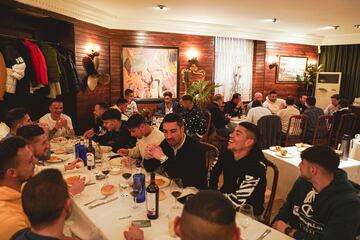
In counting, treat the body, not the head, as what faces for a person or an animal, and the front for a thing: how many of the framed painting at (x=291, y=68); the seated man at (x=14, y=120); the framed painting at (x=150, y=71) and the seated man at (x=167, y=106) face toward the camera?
3

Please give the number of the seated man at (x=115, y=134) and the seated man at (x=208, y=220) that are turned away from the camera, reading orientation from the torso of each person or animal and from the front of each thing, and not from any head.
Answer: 1

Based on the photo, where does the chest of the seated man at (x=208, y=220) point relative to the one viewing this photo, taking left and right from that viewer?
facing away from the viewer

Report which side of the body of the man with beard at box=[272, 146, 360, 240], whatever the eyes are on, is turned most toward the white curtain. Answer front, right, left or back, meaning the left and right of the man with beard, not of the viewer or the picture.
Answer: right

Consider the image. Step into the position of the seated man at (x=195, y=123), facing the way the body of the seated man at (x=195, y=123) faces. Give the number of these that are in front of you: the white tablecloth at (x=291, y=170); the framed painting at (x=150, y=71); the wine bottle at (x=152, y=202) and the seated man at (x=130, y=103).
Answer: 2

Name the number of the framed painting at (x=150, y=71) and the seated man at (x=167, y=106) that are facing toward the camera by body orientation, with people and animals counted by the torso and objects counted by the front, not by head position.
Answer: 2

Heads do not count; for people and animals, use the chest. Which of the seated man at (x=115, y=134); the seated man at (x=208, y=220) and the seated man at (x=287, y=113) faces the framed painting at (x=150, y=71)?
the seated man at (x=208, y=220)

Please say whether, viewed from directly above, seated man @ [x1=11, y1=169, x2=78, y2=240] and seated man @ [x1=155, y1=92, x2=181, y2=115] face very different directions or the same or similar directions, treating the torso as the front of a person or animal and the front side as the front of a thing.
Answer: very different directions

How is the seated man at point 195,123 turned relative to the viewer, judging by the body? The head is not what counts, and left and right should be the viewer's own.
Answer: facing away from the viewer and to the left of the viewer

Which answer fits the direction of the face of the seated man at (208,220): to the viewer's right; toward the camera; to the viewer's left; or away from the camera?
away from the camera

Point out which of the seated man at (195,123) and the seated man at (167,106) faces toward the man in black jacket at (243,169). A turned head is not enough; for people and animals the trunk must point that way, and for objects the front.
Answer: the seated man at (167,106)

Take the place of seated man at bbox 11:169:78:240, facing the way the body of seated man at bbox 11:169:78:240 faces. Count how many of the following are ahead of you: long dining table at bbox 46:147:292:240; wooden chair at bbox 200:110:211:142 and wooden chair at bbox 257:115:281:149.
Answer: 3
